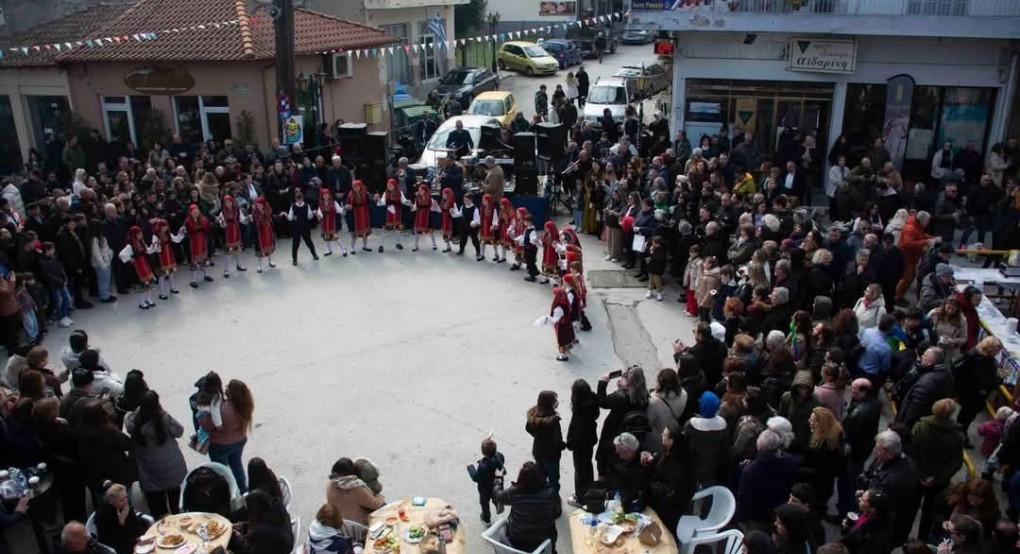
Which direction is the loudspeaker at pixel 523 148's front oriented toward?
toward the camera

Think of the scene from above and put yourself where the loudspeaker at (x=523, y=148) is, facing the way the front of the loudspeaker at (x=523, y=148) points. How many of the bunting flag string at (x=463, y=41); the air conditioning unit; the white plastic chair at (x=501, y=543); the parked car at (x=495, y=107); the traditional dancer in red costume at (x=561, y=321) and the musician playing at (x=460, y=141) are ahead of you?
2

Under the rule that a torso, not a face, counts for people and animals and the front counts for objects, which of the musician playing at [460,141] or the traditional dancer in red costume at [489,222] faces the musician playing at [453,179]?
the musician playing at [460,141]

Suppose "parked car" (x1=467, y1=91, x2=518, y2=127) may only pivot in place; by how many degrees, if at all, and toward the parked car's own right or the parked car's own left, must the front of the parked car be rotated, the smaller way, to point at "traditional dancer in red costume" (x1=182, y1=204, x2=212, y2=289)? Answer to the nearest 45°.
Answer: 0° — it already faces them

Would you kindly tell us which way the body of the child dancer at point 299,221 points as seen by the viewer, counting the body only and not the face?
toward the camera

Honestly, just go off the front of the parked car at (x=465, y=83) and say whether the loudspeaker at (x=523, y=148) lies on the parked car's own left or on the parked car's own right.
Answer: on the parked car's own left

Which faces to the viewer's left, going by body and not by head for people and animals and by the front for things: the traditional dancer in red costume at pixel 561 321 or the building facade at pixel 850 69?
the traditional dancer in red costume

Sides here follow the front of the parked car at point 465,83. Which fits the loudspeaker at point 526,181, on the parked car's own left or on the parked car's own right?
on the parked car's own left

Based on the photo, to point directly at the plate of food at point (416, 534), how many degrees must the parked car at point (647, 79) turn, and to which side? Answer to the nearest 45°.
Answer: approximately 45° to its left

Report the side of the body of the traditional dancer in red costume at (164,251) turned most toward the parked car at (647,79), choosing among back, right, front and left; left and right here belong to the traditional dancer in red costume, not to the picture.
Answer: left

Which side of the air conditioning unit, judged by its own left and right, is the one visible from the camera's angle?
front

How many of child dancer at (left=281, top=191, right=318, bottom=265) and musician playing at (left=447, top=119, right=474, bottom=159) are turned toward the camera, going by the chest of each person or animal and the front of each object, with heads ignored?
2

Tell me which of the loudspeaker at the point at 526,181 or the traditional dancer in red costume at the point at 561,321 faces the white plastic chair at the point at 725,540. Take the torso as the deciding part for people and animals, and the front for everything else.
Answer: the loudspeaker
